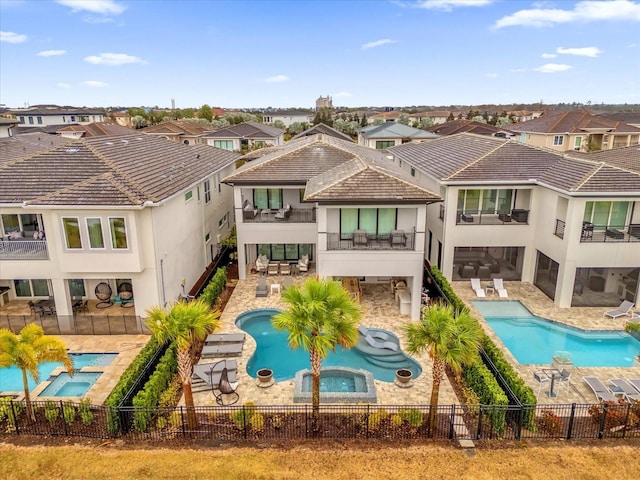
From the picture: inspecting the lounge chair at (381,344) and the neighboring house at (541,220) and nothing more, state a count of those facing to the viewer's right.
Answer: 1

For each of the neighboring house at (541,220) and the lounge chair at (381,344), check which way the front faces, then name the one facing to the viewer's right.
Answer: the lounge chair

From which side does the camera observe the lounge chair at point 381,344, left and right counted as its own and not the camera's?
right

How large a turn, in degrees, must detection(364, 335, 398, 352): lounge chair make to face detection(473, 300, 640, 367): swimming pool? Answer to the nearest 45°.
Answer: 0° — it already faces it

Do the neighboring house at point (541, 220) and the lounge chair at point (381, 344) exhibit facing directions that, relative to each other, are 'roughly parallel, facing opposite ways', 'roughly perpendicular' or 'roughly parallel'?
roughly perpendicular

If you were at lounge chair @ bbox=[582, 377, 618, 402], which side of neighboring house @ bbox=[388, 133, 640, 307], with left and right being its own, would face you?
back

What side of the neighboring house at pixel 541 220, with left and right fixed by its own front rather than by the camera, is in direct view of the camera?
back

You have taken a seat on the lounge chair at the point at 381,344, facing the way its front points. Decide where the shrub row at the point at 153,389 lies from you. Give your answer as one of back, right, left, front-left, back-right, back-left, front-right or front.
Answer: back-right

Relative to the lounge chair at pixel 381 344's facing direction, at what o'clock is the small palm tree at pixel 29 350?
The small palm tree is roughly at 5 o'clock from the lounge chair.
